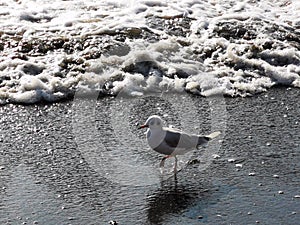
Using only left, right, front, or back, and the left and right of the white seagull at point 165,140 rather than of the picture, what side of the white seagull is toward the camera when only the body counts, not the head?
left
